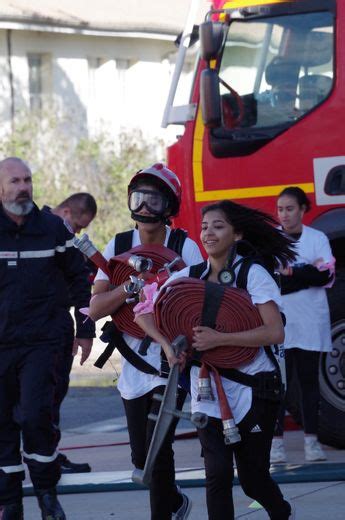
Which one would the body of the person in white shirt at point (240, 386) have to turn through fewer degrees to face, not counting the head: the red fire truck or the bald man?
the bald man

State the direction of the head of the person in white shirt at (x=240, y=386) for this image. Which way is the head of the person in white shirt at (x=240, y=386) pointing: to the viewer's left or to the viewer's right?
to the viewer's left

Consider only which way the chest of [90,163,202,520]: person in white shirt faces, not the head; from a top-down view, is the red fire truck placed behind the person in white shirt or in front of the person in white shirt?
behind

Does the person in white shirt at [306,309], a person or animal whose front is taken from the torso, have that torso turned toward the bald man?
yes

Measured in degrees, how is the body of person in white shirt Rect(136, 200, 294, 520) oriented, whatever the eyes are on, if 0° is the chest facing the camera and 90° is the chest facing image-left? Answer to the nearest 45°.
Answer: approximately 45°

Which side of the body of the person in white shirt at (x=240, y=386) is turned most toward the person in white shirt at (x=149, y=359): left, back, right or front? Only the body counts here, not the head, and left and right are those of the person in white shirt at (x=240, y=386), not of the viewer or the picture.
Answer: right

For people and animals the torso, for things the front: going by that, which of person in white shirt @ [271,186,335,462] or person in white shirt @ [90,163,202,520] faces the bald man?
person in white shirt @ [271,186,335,462]

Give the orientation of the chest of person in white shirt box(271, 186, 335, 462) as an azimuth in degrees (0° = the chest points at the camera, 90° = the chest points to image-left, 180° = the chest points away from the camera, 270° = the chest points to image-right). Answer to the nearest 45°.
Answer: approximately 45°

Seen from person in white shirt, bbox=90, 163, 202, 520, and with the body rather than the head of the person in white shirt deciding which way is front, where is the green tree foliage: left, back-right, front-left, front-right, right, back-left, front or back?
back

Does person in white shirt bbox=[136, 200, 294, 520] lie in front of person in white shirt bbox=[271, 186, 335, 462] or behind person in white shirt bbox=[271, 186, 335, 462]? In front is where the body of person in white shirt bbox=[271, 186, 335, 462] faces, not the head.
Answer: in front

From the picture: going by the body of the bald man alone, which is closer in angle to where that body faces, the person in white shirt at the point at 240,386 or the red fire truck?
the person in white shirt

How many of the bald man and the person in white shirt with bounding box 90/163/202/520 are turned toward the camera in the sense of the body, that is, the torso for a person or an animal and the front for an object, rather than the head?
2
